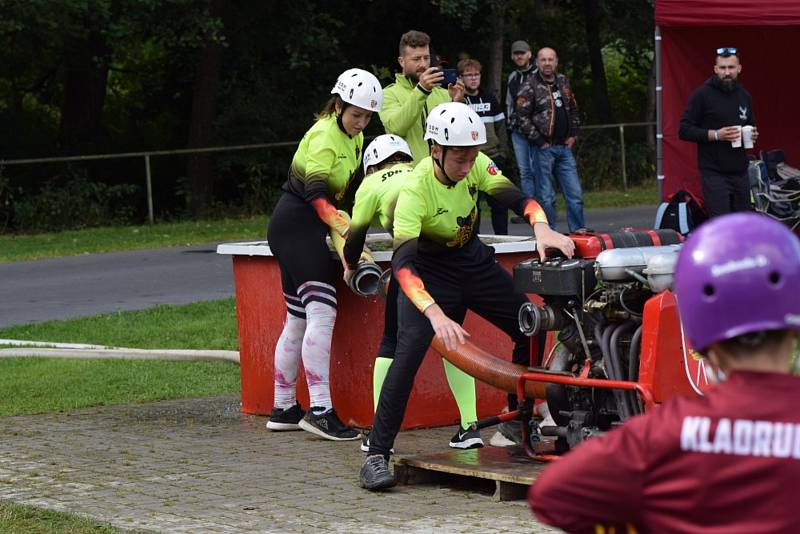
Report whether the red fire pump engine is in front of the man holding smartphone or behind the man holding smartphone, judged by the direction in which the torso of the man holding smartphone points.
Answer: in front

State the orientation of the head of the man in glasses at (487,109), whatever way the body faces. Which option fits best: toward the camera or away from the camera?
toward the camera

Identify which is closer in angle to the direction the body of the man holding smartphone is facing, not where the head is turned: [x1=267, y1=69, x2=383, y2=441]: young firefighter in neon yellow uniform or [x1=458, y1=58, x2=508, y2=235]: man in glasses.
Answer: the young firefighter in neon yellow uniform

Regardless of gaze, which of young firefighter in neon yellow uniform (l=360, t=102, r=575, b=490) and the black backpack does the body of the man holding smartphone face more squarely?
the young firefighter in neon yellow uniform

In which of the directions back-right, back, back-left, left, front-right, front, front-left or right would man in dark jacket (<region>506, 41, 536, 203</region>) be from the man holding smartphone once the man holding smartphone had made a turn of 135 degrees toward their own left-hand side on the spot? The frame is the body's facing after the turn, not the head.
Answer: front

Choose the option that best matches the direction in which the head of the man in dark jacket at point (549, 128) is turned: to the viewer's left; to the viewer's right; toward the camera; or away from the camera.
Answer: toward the camera

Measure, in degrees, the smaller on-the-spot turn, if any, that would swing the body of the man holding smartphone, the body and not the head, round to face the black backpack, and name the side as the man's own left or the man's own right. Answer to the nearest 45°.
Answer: approximately 90° to the man's own left

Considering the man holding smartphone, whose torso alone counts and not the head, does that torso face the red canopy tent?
no

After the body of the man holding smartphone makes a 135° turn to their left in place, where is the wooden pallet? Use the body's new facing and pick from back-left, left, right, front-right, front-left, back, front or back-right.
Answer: back

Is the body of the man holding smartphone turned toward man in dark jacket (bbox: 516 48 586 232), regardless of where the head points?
no

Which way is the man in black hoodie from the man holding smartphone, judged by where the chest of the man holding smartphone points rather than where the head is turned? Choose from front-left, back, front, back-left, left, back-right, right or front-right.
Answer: left

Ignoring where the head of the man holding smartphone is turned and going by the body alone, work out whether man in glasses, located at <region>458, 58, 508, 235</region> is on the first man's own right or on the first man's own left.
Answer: on the first man's own left
